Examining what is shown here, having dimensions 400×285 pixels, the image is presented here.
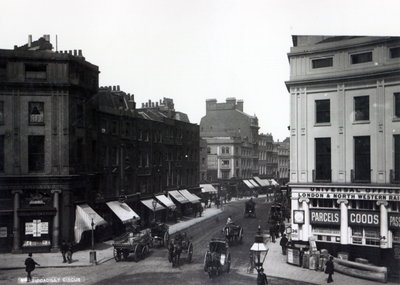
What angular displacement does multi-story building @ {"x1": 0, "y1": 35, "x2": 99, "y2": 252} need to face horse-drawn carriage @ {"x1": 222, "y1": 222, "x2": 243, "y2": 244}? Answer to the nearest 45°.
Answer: approximately 90° to its left

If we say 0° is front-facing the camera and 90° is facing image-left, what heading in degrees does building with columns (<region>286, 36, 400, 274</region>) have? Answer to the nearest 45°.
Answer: approximately 45°

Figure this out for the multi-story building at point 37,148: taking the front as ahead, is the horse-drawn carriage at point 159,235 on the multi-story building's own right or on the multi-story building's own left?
on the multi-story building's own left

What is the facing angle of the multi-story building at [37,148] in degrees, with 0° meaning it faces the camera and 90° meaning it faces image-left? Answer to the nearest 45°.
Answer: approximately 0°

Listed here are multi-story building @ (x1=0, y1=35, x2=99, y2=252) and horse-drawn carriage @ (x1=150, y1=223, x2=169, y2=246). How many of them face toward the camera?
1

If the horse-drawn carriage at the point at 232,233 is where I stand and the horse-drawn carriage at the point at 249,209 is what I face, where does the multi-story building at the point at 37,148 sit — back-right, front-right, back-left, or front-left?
back-left
